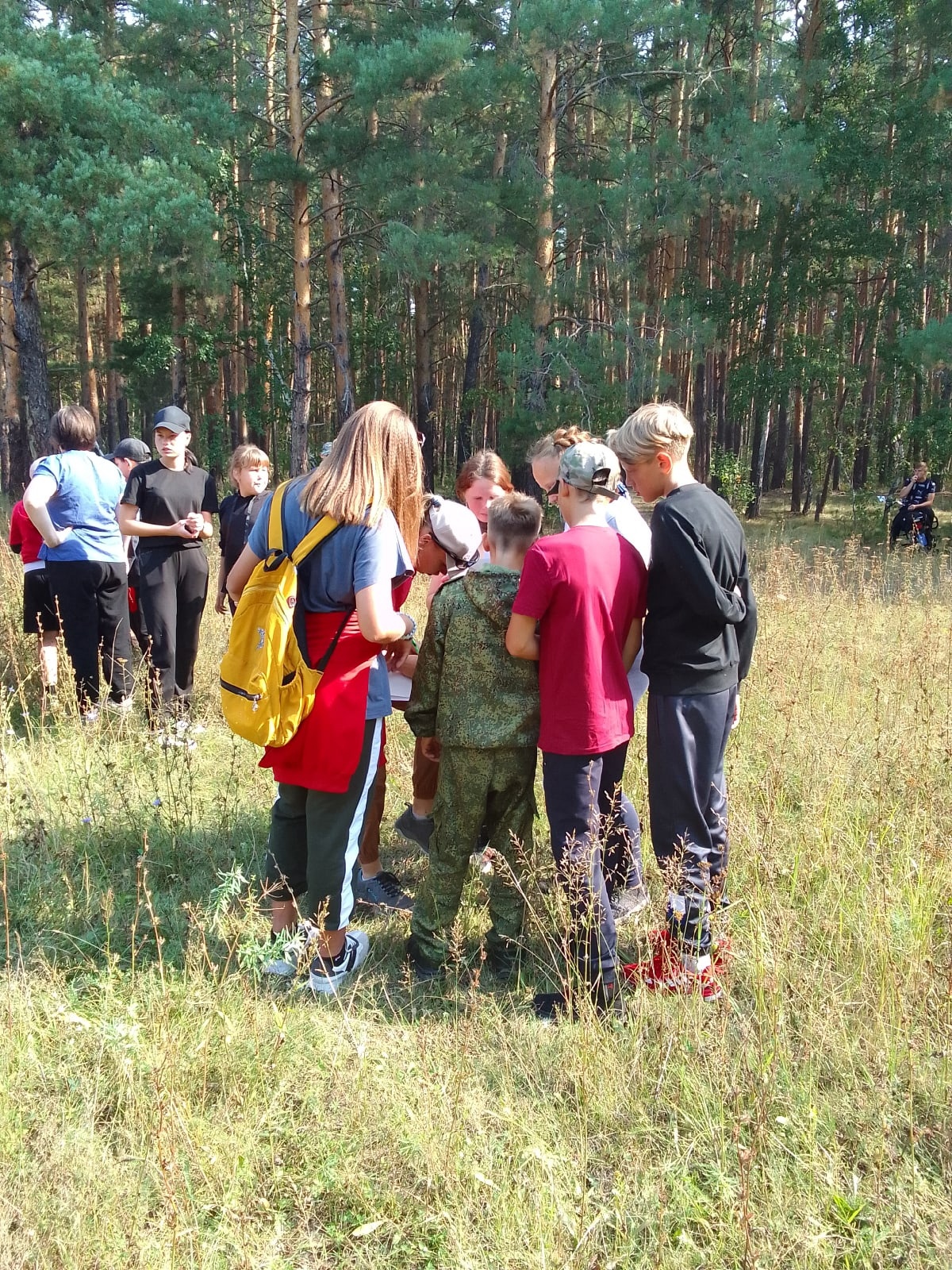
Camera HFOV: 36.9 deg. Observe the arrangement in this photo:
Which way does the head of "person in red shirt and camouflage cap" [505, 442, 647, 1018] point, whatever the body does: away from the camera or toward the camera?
away from the camera

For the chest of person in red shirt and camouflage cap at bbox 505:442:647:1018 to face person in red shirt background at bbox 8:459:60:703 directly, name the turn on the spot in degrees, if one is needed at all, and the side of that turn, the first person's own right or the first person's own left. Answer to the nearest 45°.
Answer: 0° — they already face them

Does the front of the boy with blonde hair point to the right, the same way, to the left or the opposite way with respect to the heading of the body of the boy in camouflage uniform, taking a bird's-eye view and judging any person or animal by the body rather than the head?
to the left

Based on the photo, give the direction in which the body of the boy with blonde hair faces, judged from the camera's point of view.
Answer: to the viewer's left

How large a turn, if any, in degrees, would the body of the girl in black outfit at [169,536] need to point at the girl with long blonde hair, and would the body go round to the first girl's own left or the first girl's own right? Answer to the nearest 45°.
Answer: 0° — they already face them

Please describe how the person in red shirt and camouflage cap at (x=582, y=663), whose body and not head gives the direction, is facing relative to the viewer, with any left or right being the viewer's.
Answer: facing away from the viewer and to the left of the viewer

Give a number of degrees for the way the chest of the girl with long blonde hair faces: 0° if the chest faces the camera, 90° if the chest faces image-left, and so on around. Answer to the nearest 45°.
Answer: approximately 225°

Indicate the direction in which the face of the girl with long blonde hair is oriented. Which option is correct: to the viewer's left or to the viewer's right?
to the viewer's right
